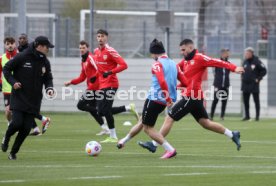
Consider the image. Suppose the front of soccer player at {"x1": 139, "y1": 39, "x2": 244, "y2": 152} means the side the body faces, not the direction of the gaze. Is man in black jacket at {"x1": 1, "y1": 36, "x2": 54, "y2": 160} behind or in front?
in front

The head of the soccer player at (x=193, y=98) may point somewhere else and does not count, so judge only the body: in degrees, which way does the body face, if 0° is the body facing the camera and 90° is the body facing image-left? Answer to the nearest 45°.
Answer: approximately 45°

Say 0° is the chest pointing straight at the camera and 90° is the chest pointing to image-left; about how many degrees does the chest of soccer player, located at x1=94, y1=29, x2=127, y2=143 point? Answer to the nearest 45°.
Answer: approximately 45°

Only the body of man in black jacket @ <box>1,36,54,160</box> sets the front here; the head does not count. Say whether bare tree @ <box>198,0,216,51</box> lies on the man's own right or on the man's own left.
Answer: on the man's own left

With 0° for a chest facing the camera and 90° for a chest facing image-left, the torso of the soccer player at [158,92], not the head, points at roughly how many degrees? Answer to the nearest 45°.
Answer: approximately 135°

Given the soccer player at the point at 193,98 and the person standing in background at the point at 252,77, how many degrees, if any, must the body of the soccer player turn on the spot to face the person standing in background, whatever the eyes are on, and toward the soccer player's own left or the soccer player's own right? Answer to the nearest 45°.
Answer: approximately 135° to the soccer player's own right

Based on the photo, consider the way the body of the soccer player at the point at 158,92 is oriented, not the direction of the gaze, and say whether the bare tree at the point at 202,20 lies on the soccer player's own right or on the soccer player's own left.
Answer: on the soccer player's own right

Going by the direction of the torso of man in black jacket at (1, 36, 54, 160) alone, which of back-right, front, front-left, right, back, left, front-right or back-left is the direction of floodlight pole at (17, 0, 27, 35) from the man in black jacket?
back-left

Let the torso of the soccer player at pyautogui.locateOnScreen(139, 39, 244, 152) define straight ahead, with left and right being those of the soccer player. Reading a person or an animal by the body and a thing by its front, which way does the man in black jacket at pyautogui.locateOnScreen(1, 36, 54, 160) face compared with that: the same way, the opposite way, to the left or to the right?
to the left

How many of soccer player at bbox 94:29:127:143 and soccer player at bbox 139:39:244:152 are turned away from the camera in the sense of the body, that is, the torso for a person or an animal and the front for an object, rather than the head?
0

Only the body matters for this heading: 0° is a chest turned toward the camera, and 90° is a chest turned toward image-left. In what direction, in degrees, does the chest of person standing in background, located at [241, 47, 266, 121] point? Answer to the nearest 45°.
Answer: approximately 45°

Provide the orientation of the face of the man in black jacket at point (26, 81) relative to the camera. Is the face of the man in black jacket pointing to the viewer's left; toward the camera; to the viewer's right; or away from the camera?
to the viewer's right
